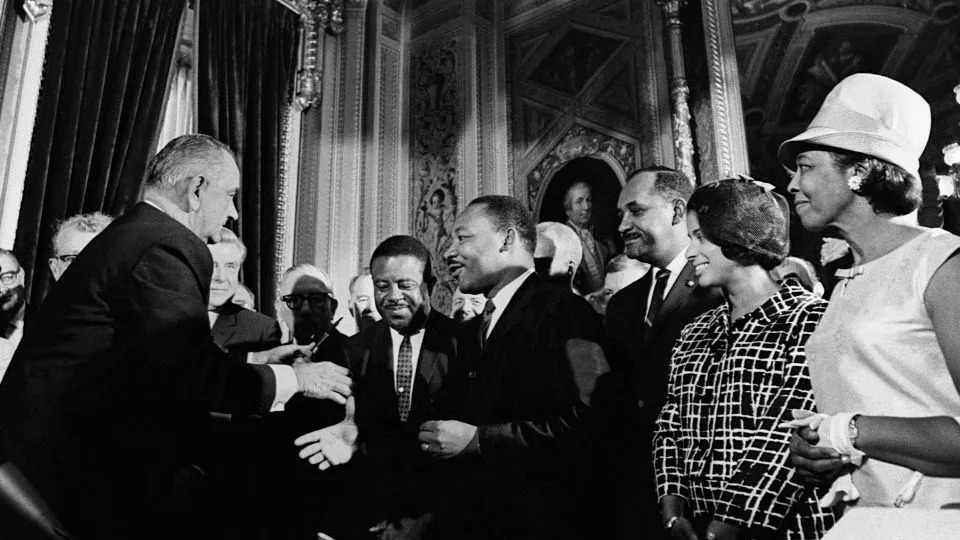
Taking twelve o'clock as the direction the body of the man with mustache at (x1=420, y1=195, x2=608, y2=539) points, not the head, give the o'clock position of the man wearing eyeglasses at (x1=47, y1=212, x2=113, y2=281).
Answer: The man wearing eyeglasses is roughly at 1 o'clock from the man with mustache.

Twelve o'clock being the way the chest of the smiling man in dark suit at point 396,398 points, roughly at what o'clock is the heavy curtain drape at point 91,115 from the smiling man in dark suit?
The heavy curtain drape is roughly at 5 o'clock from the smiling man in dark suit.

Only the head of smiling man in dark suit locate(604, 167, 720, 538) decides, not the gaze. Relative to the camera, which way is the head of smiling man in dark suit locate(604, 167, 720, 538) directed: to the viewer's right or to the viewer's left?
to the viewer's left

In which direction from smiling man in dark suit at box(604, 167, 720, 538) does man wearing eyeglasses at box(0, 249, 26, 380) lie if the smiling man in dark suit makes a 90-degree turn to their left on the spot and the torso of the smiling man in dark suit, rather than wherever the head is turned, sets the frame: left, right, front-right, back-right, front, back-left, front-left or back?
back-right

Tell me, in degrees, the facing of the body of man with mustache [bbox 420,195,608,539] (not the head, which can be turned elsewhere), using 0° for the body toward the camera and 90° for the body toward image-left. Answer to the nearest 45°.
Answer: approximately 90°

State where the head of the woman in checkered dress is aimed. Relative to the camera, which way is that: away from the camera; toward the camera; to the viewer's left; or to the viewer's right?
to the viewer's left

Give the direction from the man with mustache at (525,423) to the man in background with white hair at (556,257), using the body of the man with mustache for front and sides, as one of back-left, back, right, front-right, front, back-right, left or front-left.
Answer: right

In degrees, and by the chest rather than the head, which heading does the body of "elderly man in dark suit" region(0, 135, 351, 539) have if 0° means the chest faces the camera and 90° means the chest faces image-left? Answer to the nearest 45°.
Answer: approximately 225°

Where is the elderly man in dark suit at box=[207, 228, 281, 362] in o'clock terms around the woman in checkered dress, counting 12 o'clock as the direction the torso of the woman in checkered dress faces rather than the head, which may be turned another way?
The elderly man in dark suit is roughly at 2 o'clock from the woman in checkered dress.

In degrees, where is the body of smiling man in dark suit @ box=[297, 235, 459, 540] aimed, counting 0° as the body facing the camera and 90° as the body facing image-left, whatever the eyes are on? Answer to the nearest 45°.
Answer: approximately 0°
